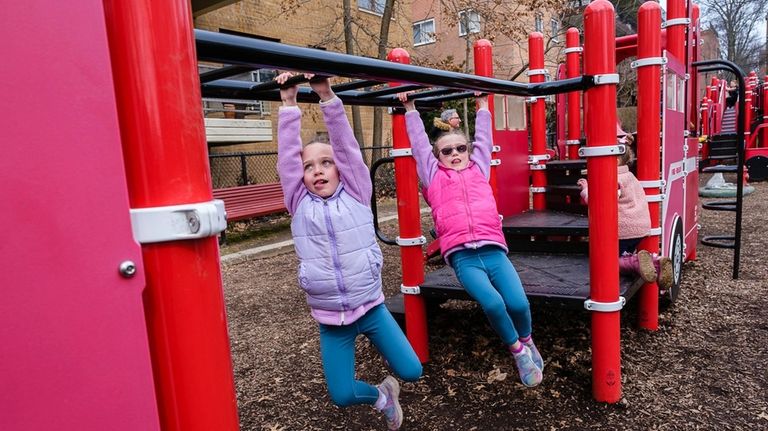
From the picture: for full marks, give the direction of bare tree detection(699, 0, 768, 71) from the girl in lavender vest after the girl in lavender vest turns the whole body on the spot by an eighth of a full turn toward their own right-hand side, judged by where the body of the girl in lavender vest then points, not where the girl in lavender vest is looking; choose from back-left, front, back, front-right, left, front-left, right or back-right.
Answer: back

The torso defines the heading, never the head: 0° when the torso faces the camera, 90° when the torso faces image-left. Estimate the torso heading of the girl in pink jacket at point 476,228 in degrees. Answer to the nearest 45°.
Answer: approximately 0°

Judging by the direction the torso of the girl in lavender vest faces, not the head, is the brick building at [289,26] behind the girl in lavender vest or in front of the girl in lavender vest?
behind

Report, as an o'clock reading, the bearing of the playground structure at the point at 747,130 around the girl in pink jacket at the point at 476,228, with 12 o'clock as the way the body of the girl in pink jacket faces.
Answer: The playground structure is roughly at 7 o'clock from the girl in pink jacket.

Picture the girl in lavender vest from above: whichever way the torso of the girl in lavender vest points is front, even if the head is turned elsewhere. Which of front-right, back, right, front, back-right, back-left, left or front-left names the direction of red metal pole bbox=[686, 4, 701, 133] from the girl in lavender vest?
back-left

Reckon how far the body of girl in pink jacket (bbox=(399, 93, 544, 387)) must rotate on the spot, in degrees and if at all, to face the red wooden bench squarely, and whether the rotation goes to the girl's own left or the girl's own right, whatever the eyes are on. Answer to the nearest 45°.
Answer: approximately 135° to the girl's own right

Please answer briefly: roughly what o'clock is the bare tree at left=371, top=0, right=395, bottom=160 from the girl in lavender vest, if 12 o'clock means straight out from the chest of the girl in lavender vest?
The bare tree is roughly at 6 o'clock from the girl in lavender vest.

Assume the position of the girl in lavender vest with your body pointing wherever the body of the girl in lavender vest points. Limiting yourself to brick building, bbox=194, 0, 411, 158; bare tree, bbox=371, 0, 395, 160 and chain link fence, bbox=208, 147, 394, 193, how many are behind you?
3

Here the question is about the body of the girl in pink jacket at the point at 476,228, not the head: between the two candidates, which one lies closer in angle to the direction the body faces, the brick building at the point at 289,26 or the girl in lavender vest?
the girl in lavender vest

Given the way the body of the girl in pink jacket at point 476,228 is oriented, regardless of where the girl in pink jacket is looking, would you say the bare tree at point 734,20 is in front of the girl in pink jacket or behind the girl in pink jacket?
behind

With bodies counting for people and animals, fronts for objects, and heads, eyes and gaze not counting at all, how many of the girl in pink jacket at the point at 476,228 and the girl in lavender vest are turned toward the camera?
2
